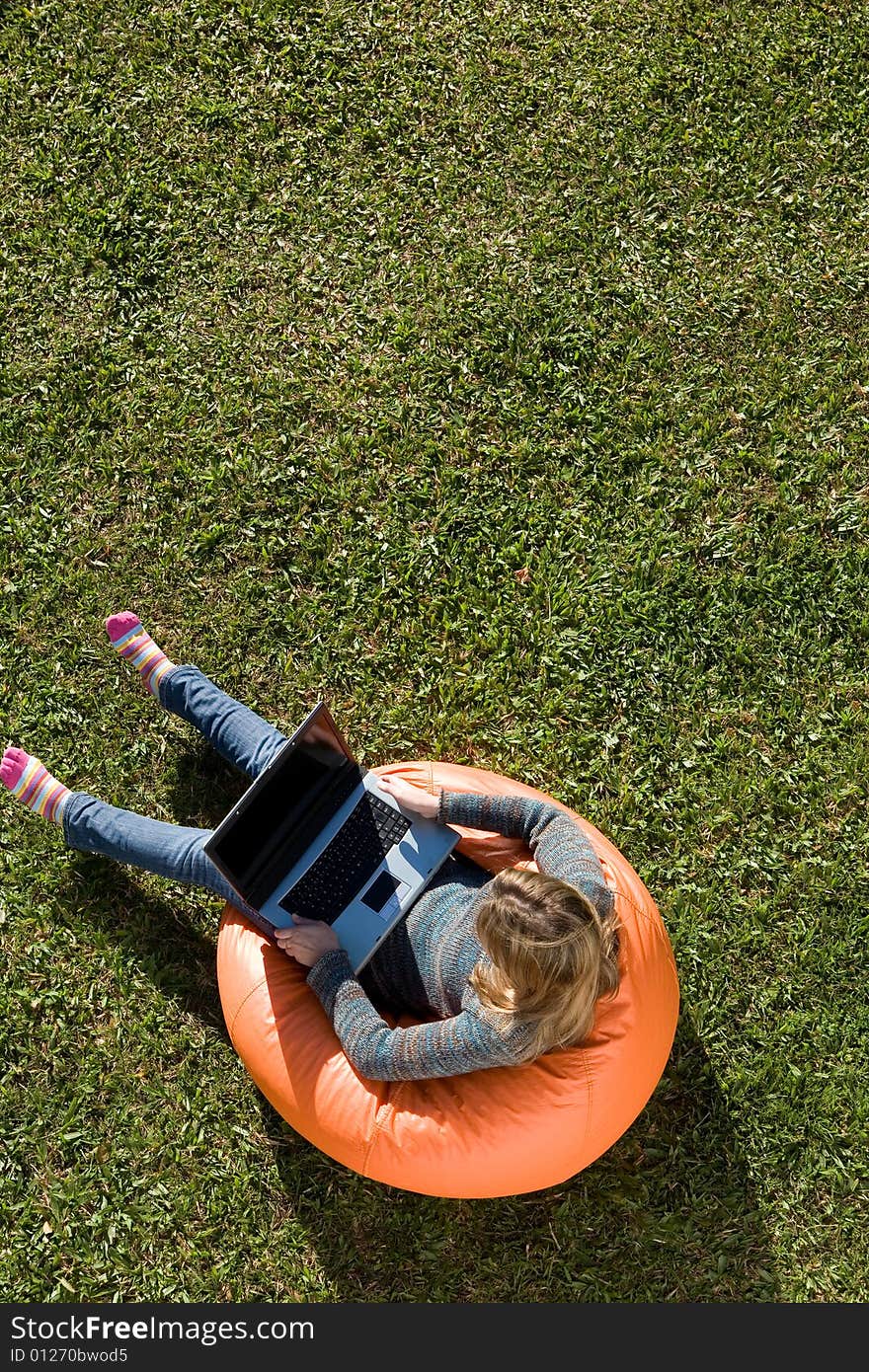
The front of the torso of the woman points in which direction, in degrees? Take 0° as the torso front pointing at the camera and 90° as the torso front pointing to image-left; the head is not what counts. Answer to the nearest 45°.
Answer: approximately 135°

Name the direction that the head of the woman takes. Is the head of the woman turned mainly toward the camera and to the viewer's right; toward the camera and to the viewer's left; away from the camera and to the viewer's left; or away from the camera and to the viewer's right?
away from the camera and to the viewer's left
